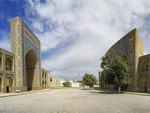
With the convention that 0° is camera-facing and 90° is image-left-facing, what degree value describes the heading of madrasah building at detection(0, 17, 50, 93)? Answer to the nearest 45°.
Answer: approximately 315°

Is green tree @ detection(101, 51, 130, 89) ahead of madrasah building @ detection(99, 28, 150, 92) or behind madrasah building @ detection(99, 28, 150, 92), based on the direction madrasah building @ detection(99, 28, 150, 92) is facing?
ahead

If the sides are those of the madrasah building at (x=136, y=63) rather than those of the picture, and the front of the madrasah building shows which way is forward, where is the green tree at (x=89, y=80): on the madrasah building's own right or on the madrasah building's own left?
on the madrasah building's own right

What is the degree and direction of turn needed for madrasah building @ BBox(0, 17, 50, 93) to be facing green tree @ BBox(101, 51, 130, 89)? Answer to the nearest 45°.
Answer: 0° — it already faces it

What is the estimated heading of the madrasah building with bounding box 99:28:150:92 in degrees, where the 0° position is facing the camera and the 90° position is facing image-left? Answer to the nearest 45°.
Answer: approximately 45°
